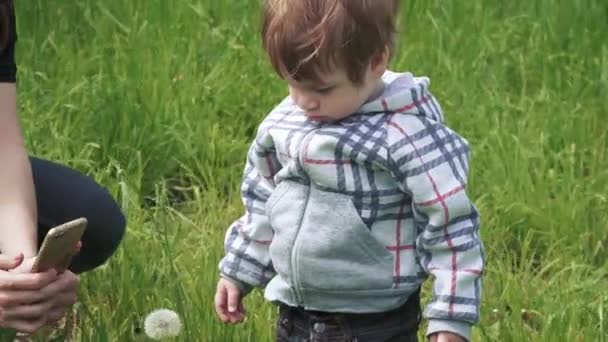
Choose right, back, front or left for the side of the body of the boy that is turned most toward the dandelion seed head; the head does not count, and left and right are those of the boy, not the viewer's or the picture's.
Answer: right

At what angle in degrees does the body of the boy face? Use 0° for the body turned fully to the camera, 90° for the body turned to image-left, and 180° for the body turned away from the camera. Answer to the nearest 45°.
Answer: approximately 45°
